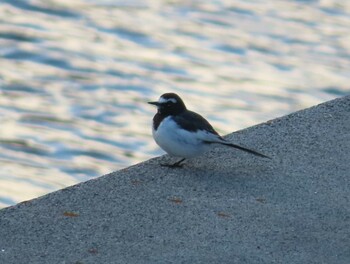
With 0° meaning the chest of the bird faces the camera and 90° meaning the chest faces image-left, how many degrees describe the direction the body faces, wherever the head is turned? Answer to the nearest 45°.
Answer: approximately 90°
